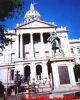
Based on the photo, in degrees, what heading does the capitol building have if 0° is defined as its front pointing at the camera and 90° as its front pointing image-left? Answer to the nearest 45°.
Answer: approximately 0°

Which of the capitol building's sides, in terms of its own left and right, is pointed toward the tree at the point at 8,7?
front
